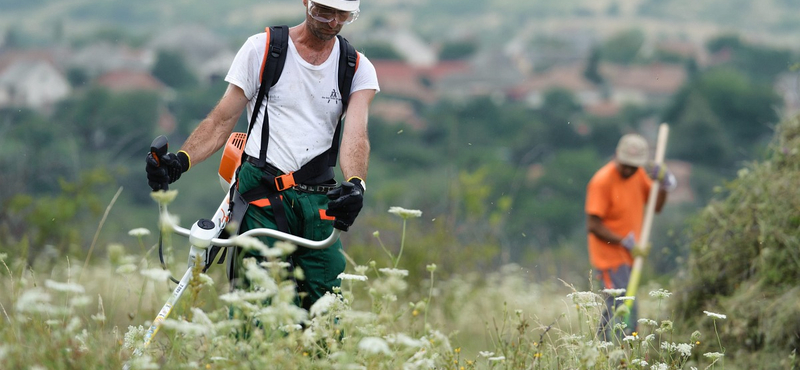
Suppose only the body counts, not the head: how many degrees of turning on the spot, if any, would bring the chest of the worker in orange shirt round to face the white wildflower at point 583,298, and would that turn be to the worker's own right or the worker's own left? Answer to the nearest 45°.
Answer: approximately 45° to the worker's own right

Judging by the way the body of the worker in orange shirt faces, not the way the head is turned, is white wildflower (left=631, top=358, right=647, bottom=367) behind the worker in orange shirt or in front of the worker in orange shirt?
in front

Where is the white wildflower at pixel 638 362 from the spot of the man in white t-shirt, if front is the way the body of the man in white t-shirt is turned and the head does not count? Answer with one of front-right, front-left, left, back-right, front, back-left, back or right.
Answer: front-left

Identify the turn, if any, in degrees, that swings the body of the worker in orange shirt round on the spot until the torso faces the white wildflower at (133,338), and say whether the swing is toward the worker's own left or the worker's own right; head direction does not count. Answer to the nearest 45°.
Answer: approximately 45° to the worker's own right

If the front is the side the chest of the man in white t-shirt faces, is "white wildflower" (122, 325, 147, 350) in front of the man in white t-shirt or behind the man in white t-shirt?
in front

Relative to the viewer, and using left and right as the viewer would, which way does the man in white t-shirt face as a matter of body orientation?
facing the viewer

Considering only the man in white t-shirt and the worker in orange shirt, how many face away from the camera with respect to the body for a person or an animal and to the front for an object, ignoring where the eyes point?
0

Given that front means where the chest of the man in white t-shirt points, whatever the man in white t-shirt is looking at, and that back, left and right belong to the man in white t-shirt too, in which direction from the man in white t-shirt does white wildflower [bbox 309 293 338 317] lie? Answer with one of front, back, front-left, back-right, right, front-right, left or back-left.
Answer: front
